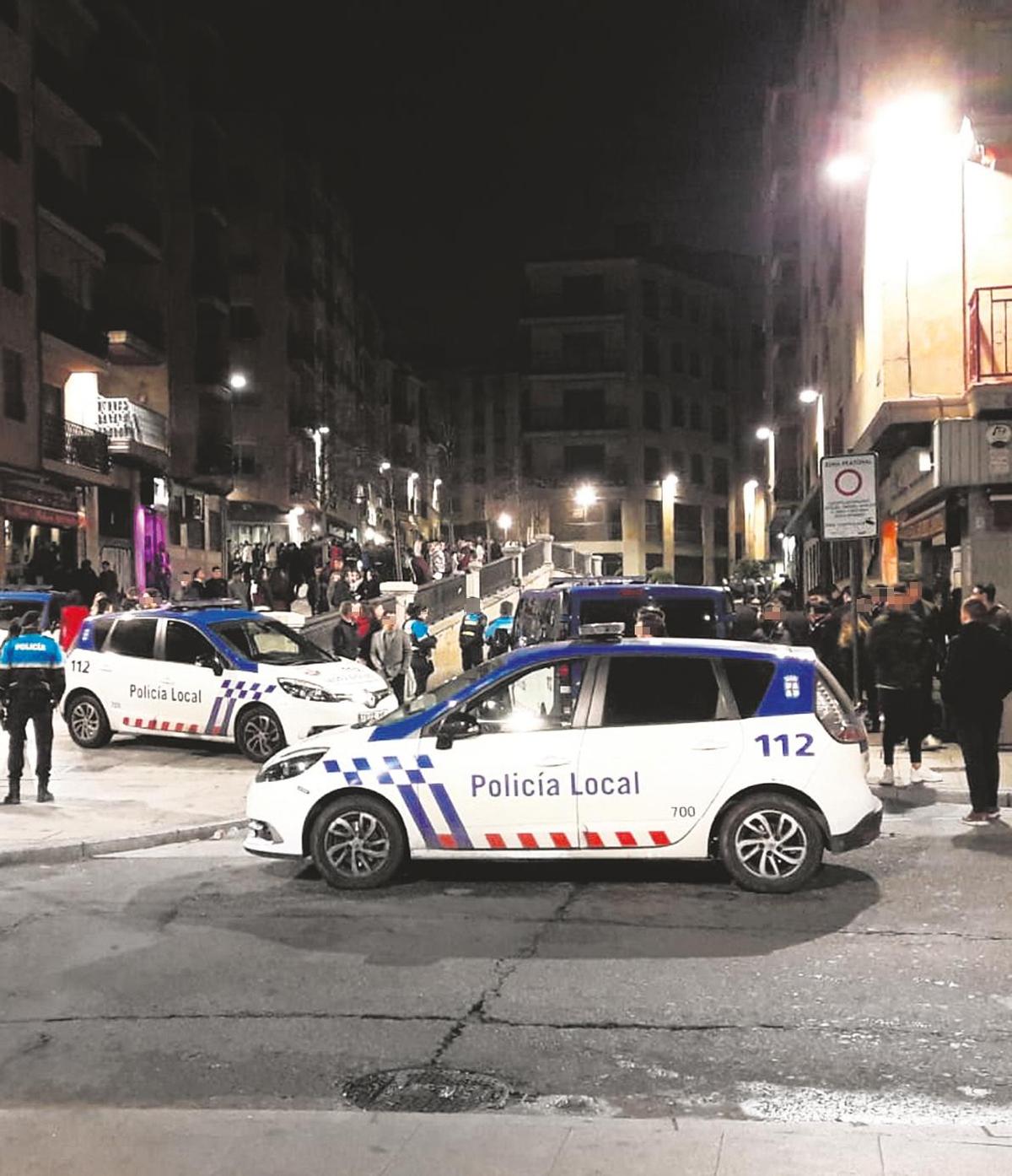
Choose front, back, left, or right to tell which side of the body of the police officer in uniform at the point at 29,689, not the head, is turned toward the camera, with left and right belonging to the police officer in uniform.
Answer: back

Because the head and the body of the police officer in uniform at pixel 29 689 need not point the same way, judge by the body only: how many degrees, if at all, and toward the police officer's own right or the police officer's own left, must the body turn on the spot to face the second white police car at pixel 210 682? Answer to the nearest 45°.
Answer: approximately 45° to the police officer's own right

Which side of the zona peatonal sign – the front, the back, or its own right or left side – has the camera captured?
front

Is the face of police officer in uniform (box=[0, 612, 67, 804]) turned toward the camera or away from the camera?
away from the camera

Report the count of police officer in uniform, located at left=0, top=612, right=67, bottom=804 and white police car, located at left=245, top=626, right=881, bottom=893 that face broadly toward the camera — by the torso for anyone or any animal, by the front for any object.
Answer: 0

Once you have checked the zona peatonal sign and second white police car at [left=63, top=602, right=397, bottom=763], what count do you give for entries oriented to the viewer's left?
0

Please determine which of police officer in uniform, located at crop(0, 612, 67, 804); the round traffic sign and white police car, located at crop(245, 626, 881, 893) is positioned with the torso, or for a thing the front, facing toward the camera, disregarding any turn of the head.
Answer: the round traffic sign

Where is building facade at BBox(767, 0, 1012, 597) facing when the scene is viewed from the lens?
facing the viewer and to the left of the viewer

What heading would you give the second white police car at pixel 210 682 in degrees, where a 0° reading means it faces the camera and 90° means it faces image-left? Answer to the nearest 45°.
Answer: approximately 315°

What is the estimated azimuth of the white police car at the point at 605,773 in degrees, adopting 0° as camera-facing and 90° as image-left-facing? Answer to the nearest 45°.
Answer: approximately 90°

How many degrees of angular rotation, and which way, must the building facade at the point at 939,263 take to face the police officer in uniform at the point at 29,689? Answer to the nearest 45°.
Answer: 0° — it already faces them

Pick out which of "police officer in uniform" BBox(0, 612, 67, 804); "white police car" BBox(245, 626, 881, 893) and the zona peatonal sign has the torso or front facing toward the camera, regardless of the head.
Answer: the zona peatonal sign

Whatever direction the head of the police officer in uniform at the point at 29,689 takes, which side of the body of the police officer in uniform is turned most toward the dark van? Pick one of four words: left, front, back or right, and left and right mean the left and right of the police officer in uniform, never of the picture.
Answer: right
